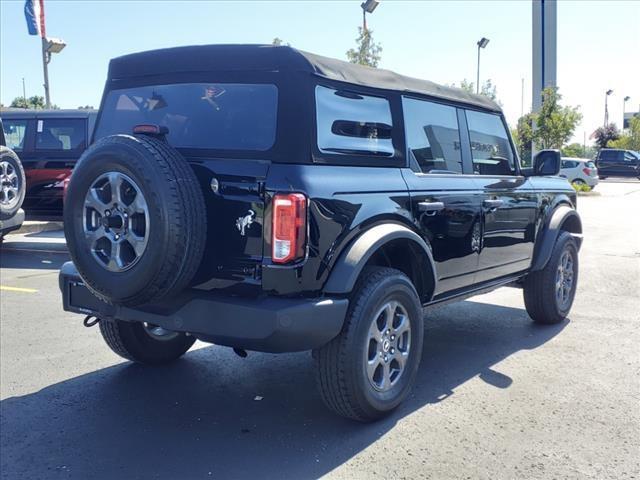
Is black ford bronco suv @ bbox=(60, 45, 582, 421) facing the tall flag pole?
no

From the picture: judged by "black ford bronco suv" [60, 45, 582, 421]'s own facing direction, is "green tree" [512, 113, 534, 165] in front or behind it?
in front

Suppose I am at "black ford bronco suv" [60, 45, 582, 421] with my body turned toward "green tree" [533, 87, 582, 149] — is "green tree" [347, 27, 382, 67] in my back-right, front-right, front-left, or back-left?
front-left

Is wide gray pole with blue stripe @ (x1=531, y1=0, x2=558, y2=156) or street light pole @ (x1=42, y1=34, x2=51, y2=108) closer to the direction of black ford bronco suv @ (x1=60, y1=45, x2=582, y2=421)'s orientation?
the wide gray pole with blue stripe

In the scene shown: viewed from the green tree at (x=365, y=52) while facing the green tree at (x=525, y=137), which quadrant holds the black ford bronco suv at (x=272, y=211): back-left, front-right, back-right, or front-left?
back-right

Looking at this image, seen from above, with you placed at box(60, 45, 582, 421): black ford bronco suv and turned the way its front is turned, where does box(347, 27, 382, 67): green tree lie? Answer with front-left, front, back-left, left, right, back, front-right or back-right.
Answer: front-left

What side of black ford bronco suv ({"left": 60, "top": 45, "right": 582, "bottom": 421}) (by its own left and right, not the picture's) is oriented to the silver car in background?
front

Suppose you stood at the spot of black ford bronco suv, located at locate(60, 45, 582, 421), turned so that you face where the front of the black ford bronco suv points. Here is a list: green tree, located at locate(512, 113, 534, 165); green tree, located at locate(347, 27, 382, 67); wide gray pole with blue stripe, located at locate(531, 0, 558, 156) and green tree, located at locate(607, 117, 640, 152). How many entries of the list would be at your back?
0

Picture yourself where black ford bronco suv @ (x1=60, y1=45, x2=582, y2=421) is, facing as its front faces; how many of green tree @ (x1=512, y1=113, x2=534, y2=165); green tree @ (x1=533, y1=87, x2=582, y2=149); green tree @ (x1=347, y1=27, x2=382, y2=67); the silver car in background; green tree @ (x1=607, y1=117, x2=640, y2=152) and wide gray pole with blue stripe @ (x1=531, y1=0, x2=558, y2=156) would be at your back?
0

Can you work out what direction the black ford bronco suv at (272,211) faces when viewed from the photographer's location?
facing away from the viewer and to the right of the viewer

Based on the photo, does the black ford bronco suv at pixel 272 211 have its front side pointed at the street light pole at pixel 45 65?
no

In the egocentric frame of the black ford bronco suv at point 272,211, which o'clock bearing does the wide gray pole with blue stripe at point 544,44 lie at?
The wide gray pole with blue stripe is roughly at 11 o'clock from the black ford bronco suv.

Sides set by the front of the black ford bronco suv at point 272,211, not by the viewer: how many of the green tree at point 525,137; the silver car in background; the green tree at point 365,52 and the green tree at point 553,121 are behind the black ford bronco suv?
0

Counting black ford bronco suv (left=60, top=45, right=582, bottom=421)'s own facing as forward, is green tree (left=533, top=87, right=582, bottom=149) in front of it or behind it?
in front

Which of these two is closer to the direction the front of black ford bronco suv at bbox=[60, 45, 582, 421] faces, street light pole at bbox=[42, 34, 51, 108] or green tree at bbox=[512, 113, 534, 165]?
the green tree
